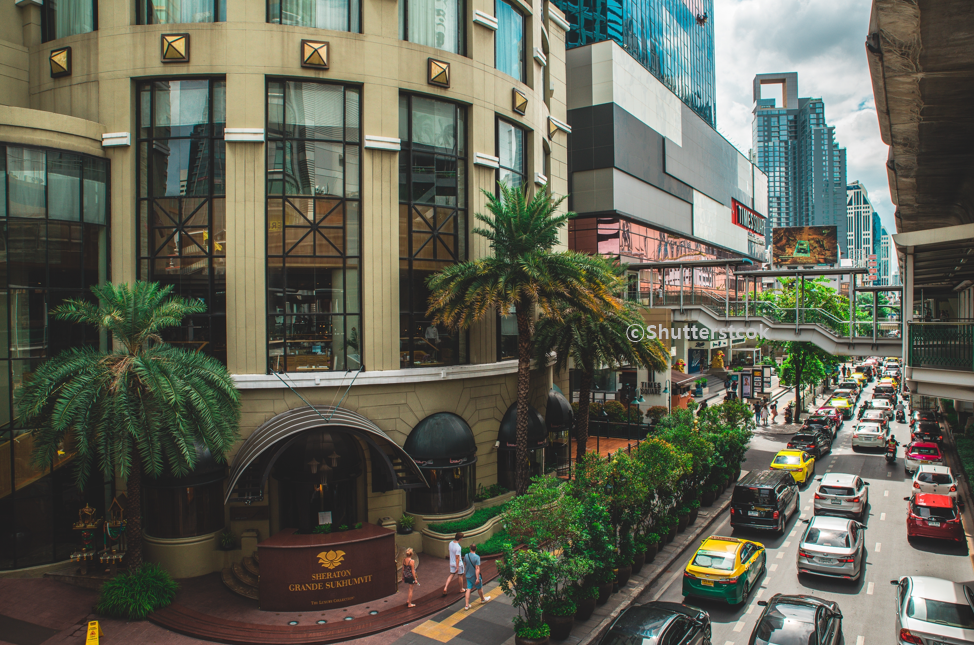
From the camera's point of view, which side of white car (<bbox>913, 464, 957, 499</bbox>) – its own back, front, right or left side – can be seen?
back

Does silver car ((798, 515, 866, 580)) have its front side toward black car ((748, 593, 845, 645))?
no

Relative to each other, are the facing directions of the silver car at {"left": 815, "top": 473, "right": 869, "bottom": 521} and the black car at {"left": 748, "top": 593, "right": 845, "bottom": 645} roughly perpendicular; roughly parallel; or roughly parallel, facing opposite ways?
roughly parallel

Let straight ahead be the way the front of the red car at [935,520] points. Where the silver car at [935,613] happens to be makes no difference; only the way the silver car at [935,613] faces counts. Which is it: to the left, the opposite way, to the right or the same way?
the same way

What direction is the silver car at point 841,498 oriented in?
away from the camera

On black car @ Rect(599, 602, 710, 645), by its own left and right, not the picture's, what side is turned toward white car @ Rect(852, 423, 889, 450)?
front

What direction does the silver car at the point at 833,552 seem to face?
away from the camera

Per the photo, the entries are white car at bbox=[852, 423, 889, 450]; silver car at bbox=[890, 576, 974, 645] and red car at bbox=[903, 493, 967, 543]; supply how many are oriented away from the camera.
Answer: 3

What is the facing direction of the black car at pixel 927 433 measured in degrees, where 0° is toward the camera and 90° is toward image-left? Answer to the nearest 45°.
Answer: approximately 180°

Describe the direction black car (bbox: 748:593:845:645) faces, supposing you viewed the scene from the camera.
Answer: facing away from the viewer

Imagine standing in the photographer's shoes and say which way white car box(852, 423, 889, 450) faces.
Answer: facing away from the viewer

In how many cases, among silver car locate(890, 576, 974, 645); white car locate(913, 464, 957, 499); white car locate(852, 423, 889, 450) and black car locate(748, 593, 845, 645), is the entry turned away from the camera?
4

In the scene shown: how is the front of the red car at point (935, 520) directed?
away from the camera
